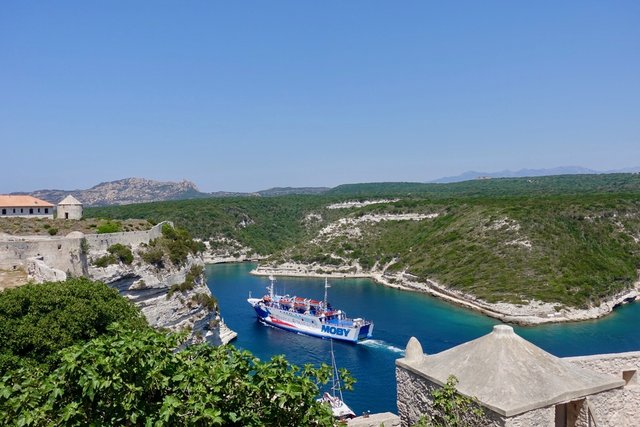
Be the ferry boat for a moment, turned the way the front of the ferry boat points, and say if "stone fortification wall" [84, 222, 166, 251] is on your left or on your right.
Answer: on your left

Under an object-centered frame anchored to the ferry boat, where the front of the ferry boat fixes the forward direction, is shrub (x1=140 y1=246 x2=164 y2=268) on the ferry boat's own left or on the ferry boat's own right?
on the ferry boat's own left

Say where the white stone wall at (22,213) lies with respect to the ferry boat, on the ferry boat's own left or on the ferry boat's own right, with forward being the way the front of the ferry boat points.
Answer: on the ferry boat's own left

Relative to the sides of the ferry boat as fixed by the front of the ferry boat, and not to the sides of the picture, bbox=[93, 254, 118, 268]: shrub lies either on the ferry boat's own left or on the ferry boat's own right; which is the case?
on the ferry boat's own left

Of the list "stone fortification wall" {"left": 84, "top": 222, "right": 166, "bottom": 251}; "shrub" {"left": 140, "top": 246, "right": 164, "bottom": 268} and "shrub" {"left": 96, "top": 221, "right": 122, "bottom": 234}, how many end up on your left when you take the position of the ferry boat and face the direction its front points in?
3

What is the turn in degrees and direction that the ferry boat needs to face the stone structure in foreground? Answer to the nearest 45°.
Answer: approximately 135° to its left

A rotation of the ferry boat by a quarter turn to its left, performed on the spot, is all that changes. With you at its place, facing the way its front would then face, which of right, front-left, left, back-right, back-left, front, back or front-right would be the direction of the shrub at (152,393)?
front-left

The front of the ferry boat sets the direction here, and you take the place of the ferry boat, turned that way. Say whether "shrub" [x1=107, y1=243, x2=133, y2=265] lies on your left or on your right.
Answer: on your left

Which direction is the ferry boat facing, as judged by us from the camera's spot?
facing away from the viewer and to the left of the viewer

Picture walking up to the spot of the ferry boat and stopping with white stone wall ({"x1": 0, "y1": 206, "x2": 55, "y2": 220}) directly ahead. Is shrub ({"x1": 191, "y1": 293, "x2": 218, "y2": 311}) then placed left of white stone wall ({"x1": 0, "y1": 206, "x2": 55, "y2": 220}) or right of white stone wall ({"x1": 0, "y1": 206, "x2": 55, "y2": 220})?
left
